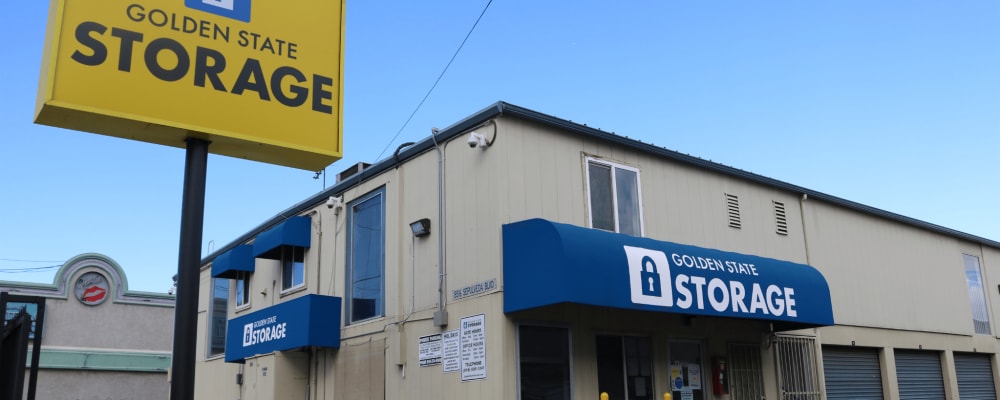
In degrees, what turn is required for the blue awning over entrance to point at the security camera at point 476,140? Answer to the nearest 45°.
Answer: approximately 135° to its right

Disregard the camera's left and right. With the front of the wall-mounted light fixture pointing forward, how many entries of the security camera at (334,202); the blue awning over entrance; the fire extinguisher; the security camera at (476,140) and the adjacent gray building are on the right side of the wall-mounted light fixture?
2

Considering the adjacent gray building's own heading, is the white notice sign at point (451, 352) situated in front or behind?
in front

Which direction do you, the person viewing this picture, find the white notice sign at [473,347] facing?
facing the viewer and to the left of the viewer

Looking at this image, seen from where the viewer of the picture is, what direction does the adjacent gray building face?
facing the viewer

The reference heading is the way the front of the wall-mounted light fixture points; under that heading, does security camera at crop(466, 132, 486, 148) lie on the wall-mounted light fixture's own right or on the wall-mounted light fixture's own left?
on the wall-mounted light fixture's own left

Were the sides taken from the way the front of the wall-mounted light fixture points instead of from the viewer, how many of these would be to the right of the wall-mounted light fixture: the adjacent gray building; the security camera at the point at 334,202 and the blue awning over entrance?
2

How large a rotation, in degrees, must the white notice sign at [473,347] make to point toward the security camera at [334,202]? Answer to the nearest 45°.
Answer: approximately 90° to its right

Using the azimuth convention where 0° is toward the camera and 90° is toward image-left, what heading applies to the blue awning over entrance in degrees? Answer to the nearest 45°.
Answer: approximately 315°

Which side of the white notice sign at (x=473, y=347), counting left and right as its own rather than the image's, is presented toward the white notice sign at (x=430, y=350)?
right

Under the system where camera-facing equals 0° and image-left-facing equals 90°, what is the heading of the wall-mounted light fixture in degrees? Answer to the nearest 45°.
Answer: approximately 45°

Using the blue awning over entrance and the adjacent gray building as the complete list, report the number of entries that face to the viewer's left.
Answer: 0
